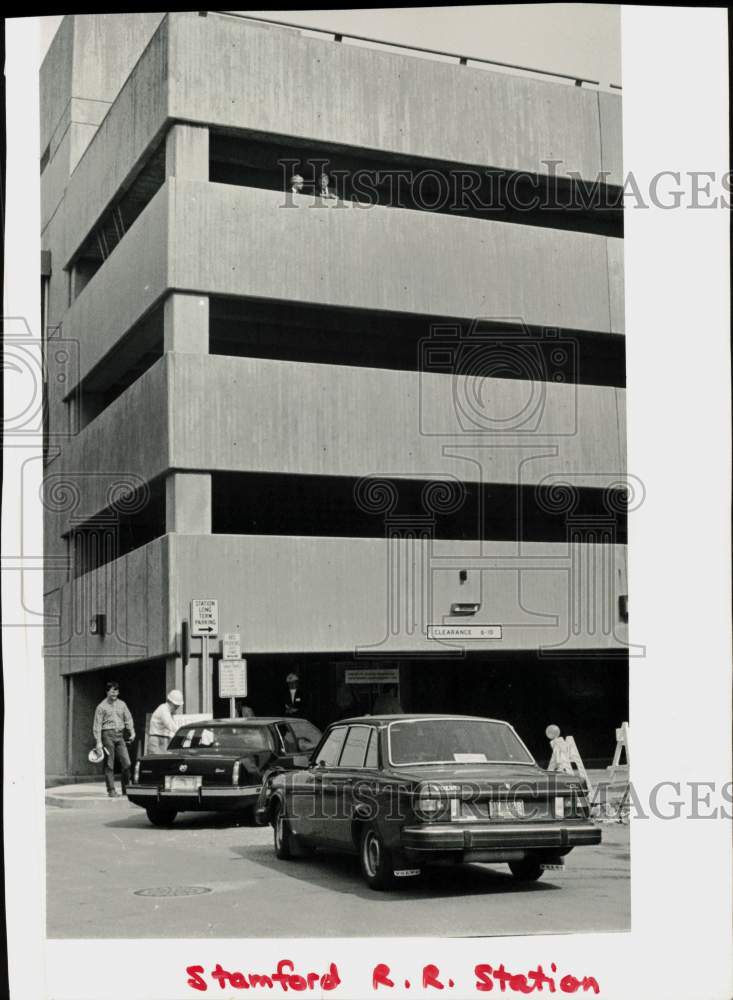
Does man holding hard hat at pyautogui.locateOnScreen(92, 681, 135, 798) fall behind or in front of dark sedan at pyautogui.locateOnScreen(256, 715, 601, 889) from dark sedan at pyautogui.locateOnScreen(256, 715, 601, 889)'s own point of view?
in front

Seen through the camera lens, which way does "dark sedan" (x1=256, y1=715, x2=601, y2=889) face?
facing away from the viewer and to the left of the viewer

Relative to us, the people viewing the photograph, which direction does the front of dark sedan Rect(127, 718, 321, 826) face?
facing away from the viewer and to the right of the viewer

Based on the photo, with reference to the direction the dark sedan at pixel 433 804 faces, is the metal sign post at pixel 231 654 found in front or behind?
in front

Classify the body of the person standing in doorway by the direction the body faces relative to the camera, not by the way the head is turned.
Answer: toward the camera

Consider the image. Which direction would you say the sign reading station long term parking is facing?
toward the camera
